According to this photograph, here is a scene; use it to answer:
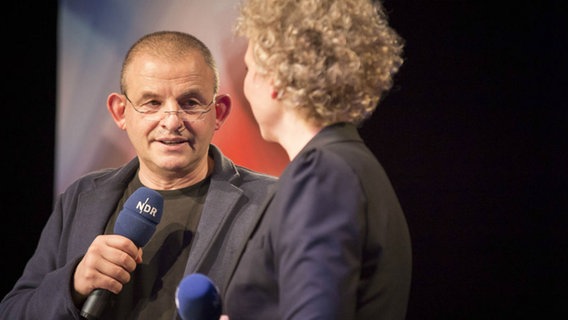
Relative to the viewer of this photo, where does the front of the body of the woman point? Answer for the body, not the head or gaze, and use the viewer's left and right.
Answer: facing away from the viewer and to the left of the viewer

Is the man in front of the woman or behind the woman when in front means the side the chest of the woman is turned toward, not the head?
in front

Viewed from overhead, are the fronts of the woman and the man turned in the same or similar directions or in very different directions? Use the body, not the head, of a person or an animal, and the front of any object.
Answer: very different directions

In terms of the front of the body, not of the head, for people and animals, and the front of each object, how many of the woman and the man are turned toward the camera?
1

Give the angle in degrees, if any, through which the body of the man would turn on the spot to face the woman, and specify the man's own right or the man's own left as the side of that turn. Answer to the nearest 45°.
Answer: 0° — they already face them

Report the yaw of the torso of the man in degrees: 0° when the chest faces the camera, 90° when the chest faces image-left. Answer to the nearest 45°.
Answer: approximately 0°

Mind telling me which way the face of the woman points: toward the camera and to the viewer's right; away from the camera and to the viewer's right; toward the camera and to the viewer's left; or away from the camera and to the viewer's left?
away from the camera and to the viewer's left
